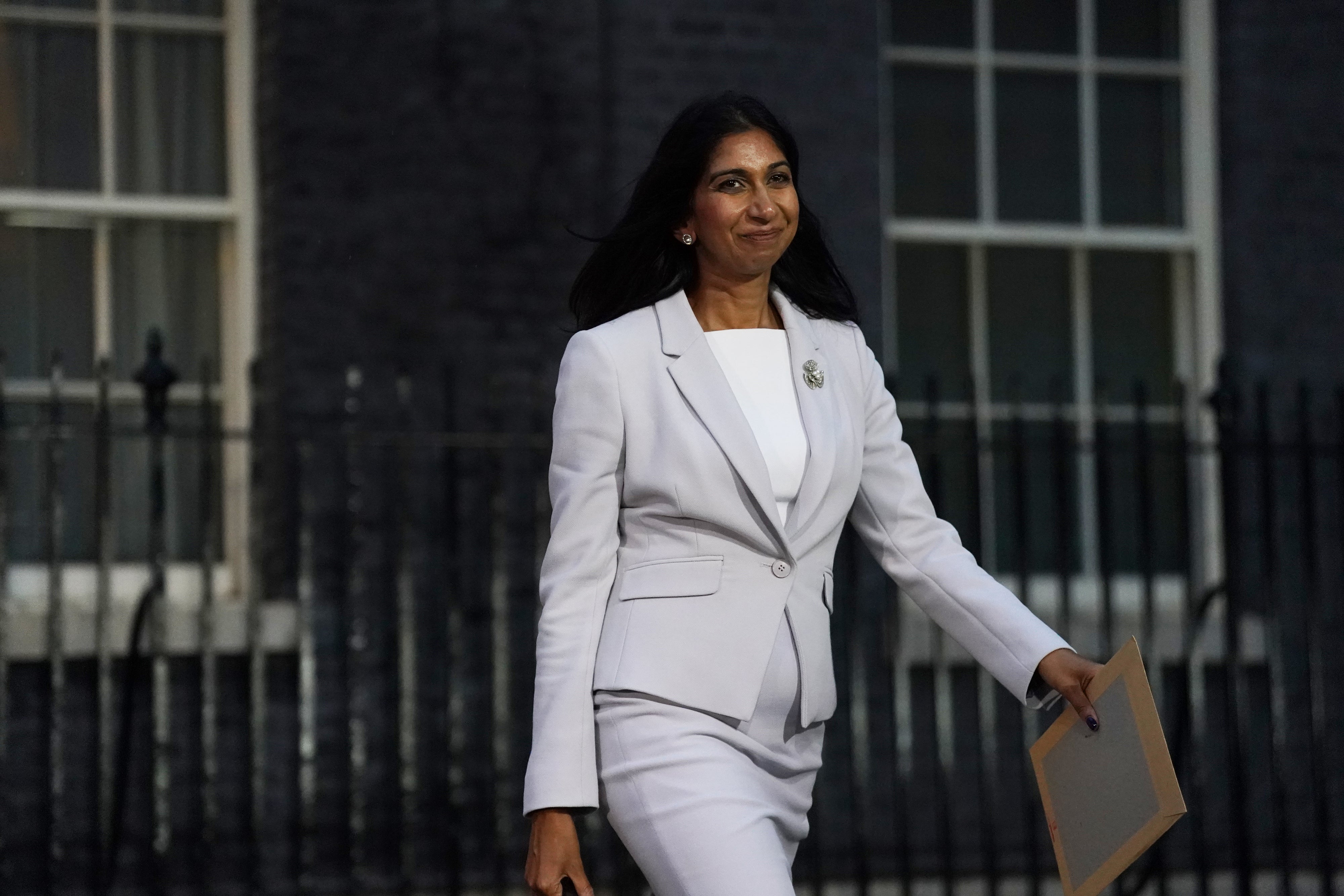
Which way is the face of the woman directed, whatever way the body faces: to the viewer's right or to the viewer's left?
to the viewer's right

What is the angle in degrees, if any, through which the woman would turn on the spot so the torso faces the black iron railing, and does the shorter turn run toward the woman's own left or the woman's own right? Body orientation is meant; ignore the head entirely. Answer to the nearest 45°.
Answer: approximately 135° to the woman's own left

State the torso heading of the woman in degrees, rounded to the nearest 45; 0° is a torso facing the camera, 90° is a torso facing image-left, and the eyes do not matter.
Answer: approximately 315°
